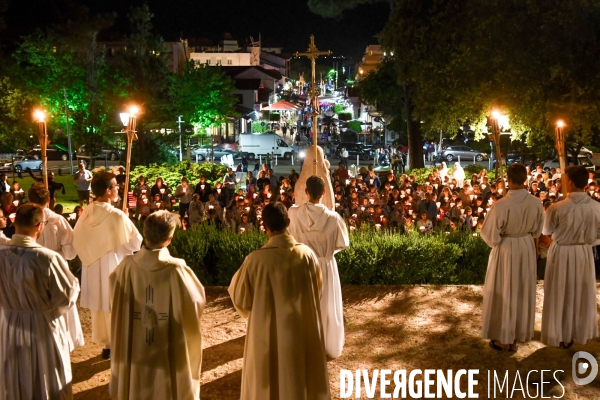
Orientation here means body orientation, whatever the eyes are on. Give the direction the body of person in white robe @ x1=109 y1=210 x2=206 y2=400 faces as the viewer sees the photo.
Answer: away from the camera

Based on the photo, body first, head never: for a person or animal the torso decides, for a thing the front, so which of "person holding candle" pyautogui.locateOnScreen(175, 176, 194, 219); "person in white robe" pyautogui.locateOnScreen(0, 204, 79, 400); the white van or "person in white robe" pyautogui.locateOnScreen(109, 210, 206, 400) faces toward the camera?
the person holding candle

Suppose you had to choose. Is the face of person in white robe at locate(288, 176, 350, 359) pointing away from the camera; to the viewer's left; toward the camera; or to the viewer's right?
away from the camera

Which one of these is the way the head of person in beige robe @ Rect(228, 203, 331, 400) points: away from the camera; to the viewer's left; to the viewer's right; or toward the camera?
away from the camera

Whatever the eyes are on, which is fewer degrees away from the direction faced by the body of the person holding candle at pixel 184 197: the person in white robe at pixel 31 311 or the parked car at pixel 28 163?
the person in white robe

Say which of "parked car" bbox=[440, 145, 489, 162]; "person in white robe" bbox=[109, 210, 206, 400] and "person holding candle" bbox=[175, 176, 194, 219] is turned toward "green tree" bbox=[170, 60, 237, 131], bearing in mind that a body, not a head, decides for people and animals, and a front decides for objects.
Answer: the person in white robe

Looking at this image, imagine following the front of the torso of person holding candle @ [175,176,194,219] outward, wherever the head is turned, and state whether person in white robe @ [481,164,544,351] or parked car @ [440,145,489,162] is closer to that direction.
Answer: the person in white robe

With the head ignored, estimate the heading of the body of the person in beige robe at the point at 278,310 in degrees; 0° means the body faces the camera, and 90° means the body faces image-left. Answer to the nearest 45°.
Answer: approximately 180°

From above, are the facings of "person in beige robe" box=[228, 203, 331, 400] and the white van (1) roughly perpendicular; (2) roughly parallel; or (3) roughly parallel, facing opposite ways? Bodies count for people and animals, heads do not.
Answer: roughly perpendicular

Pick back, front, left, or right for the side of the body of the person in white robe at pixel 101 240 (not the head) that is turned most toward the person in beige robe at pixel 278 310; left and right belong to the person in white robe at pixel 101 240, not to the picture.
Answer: right
